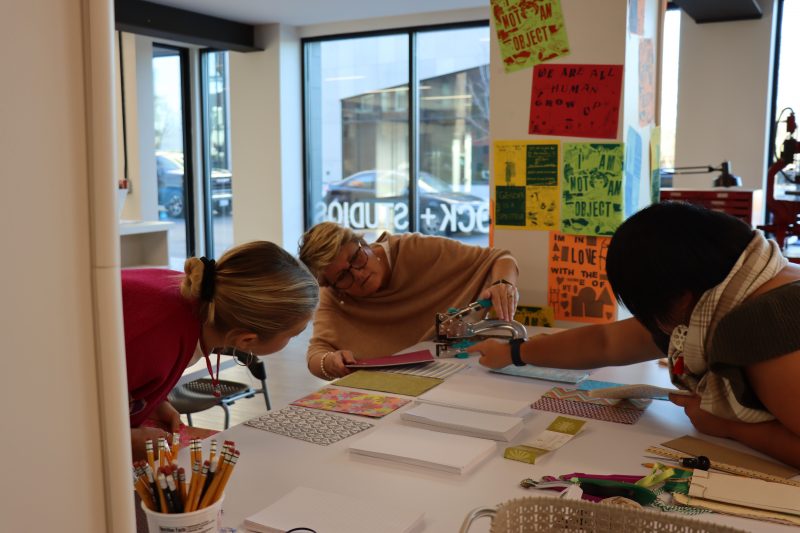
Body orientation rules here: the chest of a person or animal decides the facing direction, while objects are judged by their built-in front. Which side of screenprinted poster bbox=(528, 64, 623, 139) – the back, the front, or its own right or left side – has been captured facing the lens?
front

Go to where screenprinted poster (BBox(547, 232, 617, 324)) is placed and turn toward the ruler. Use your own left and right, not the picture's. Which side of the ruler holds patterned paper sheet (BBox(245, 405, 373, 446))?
right

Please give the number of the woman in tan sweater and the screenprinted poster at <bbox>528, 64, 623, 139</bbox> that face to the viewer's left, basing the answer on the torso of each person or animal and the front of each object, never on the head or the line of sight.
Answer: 0

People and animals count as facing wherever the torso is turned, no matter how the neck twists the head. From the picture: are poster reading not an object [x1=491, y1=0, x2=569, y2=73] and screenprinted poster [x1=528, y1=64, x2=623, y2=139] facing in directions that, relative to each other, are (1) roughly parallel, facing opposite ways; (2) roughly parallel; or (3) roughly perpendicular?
roughly parallel

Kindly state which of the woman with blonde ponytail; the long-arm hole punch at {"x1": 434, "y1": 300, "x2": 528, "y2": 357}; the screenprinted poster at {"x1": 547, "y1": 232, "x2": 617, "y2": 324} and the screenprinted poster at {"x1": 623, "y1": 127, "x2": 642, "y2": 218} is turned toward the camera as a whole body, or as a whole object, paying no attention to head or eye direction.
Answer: the screenprinted poster at {"x1": 547, "y1": 232, "x2": 617, "y2": 324}

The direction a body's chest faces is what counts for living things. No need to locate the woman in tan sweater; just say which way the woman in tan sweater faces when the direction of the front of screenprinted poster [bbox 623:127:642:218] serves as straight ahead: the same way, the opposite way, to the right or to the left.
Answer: to the right

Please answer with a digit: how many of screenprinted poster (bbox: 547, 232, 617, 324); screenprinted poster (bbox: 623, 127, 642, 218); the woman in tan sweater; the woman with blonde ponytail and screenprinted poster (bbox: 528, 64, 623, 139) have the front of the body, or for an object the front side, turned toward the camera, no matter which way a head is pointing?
3

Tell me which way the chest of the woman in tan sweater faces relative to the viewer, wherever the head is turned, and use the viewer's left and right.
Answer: facing the viewer

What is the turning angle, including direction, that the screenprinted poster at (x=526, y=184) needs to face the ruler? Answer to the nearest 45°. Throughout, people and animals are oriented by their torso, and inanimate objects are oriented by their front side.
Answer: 0° — it already faces it

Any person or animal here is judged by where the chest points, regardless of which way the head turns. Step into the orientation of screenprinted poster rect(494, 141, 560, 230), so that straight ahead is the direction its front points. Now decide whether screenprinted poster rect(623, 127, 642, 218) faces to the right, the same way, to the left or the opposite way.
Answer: to the left

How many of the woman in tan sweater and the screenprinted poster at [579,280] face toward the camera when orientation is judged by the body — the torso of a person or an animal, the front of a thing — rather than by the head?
2

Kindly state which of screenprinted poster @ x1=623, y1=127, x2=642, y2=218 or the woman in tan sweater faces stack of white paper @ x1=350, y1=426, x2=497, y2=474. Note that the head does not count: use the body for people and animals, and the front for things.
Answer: the woman in tan sweater

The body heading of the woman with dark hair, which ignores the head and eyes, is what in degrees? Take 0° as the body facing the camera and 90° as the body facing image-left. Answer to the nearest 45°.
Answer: approximately 90°

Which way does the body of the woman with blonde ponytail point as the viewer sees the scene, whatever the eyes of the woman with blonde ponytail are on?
to the viewer's right

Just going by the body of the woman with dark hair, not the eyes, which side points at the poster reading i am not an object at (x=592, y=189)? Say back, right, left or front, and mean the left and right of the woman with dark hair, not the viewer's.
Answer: right

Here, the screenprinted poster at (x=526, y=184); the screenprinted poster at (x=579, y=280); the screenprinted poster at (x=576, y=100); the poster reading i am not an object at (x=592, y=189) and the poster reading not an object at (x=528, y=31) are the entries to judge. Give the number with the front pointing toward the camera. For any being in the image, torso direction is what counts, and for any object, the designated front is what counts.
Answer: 5

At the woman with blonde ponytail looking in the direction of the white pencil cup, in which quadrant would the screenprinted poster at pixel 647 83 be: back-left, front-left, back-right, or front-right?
back-left
